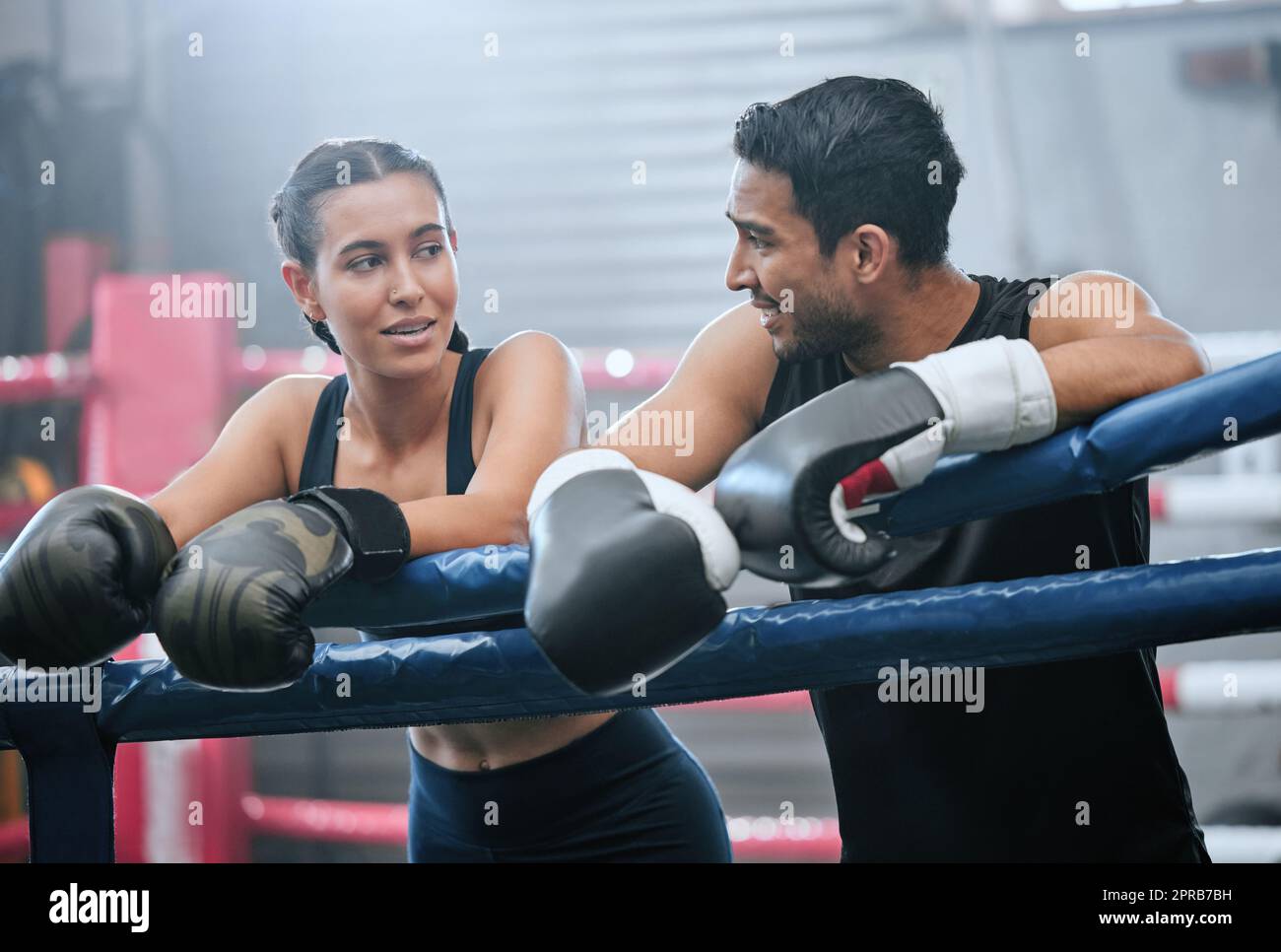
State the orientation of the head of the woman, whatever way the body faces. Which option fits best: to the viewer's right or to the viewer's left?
to the viewer's right

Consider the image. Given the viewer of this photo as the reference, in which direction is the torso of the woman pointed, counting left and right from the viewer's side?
facing the viewer and to the left of the viewer

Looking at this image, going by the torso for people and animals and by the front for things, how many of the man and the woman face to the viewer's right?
0

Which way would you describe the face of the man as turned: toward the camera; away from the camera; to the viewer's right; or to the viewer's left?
to the viewer's left

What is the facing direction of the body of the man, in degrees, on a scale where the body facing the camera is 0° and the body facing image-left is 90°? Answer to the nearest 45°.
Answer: approximately 45°
